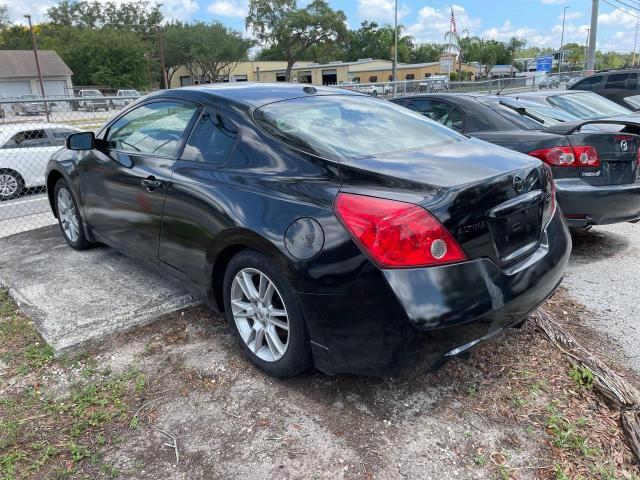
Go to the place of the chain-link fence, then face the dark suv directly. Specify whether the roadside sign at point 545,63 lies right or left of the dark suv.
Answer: left

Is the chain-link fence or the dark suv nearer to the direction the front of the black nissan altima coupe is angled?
the chain-link fence

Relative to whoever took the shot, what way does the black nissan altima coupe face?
facing away from the viewer and to the left of the viewer

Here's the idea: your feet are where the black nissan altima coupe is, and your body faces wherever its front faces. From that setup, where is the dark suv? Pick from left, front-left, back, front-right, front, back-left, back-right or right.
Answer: right

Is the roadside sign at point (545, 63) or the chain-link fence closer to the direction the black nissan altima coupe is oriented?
the chain-link fence

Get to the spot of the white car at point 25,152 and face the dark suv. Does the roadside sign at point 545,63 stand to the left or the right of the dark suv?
left

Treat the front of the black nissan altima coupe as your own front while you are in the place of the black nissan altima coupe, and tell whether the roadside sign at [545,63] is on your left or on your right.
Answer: on your right

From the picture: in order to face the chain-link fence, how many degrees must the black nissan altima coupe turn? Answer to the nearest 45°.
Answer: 0° — it already faces it
